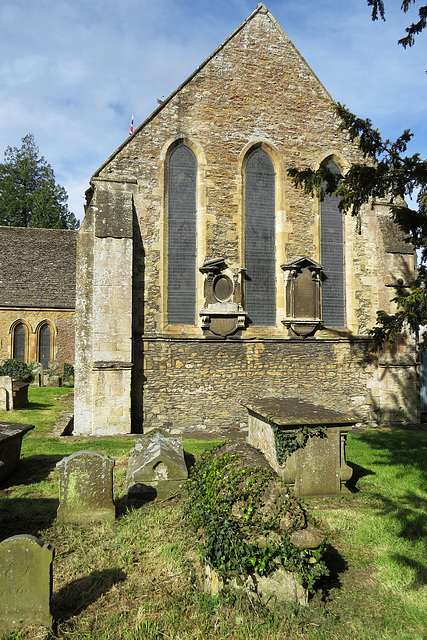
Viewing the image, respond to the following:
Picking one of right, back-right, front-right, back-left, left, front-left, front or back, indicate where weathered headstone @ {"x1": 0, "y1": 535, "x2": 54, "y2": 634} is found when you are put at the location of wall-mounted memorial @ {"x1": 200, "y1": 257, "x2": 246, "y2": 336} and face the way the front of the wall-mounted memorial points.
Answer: front

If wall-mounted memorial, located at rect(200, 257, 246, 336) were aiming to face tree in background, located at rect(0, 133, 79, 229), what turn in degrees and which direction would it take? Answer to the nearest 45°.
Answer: approximately 135° to its right

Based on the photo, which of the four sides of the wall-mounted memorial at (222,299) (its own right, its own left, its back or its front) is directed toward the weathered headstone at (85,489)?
front

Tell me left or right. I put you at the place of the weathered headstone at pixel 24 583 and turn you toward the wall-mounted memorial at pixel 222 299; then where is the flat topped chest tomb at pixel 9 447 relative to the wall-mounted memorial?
left

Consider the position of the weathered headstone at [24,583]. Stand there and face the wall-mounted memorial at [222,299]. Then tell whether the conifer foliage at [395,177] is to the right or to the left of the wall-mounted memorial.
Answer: right

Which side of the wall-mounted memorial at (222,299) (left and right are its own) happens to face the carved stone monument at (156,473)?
front

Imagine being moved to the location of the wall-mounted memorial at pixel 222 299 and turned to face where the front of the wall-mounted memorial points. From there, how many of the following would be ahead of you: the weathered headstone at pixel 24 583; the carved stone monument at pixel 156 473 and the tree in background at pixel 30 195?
2

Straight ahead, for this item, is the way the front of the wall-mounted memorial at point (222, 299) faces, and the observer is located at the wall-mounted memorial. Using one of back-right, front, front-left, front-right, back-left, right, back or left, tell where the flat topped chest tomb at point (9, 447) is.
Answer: front-right

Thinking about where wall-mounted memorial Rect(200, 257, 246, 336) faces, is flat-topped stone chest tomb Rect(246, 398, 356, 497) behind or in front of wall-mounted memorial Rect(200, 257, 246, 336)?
in front

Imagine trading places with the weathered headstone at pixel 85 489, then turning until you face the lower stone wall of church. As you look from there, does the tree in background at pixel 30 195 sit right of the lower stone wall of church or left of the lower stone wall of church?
left

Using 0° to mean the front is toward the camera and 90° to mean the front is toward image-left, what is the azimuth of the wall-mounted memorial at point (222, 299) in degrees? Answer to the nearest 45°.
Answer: approximately 0°
